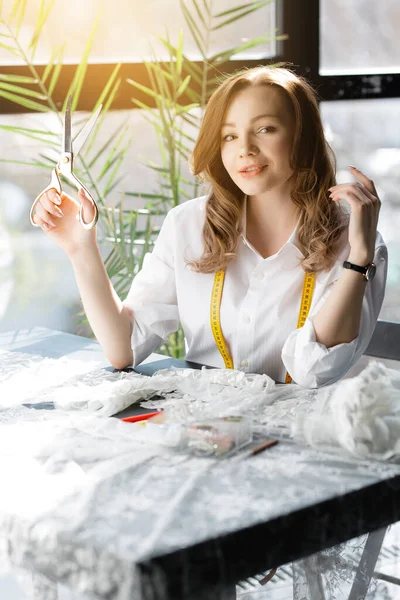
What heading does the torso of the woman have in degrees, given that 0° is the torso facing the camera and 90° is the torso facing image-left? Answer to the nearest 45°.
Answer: approximately 0°

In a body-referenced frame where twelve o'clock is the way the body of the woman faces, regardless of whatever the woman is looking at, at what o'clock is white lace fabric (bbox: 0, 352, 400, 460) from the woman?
The white lace fabric is roughly at 12 o'clock from the woman.
